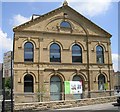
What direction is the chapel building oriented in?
toward the camera
